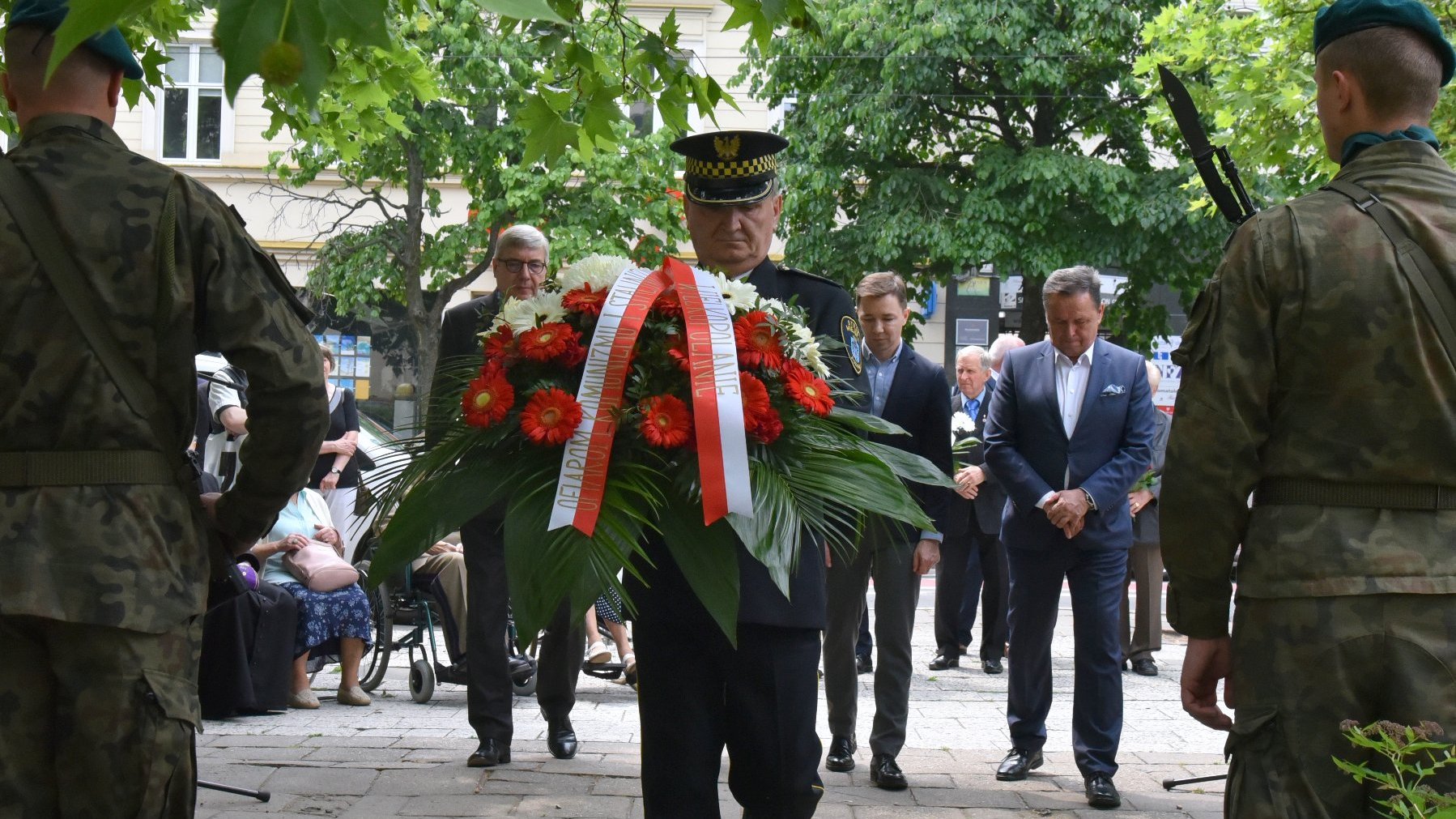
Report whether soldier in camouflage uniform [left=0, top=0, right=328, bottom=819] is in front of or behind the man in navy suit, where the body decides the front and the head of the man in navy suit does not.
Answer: in front

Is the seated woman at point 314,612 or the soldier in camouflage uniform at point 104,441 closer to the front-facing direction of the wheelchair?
the soldier in camouflage uniform

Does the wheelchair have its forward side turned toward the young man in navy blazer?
yes

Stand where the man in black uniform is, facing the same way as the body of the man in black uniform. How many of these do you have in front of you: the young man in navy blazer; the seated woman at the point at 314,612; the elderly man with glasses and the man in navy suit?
0

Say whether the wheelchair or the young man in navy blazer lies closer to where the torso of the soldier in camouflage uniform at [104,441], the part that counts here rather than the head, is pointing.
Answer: the wheelchair

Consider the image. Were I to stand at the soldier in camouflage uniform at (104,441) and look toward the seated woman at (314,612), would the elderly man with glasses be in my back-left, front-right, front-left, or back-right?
front-right

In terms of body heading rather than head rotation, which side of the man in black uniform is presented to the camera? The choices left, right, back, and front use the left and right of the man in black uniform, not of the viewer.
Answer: front

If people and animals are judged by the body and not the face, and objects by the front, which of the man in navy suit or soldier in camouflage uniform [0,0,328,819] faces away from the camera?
the soldier in camouflage uniform

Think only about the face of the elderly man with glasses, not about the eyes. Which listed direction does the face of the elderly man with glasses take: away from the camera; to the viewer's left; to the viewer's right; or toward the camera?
toward the camera

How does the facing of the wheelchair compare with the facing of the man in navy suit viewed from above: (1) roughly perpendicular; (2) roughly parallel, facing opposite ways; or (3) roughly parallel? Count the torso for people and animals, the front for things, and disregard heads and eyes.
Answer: roughly perpendicular

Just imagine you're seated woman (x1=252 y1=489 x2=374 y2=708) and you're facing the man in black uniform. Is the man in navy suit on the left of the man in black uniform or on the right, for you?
left

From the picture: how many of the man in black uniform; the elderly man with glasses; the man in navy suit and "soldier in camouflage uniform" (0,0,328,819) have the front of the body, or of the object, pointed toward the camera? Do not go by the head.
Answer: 3

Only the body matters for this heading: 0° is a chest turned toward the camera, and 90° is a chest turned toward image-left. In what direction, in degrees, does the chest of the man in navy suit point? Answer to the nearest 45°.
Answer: approximately 0°

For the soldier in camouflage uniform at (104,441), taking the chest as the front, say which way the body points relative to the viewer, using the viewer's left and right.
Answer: facing away from the viewer

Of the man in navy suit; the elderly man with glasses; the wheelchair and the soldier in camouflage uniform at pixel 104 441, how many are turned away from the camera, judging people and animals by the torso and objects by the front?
1

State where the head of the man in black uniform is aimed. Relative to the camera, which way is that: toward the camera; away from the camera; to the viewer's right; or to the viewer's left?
toward the camera

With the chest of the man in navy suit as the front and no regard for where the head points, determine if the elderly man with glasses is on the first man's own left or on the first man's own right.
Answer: on the first man's own right

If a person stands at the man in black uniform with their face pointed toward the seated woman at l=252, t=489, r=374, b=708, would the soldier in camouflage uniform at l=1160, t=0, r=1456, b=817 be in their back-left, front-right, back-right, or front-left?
back-right

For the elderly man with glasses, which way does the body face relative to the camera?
toward the camera
